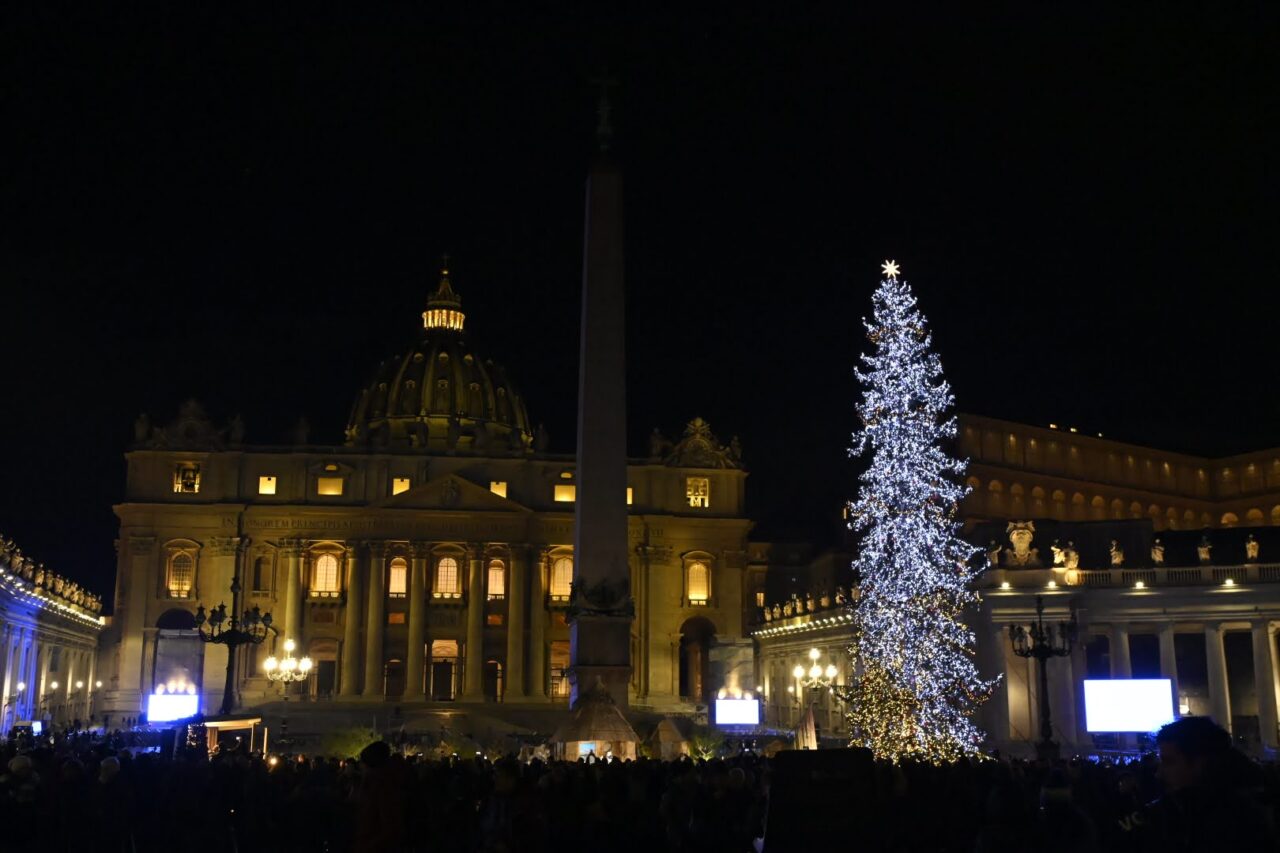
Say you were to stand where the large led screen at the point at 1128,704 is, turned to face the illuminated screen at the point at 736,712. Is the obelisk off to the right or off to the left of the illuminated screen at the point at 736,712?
left

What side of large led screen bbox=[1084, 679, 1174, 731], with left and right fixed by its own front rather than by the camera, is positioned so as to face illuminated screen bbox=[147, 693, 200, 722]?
right

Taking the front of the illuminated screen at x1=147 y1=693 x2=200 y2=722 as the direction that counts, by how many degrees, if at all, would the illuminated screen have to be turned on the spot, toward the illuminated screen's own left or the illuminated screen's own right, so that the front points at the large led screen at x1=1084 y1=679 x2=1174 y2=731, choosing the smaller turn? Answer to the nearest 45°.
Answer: approximately 45° to the illuminated screen's own left

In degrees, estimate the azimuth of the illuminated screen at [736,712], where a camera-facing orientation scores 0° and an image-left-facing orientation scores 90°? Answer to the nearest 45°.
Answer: approximately 0°

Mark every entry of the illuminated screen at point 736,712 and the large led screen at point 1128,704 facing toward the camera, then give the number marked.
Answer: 2

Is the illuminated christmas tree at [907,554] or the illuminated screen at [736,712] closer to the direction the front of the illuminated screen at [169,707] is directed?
the illuminated christmas tree

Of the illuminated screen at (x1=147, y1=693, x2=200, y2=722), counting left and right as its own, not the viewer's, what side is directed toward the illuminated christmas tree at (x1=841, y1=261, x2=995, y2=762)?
left

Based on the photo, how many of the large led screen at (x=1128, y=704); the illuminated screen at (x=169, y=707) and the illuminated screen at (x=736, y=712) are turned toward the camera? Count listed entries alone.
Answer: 3

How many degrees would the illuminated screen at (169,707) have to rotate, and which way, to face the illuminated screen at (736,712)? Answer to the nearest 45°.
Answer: approximately 135° to its left

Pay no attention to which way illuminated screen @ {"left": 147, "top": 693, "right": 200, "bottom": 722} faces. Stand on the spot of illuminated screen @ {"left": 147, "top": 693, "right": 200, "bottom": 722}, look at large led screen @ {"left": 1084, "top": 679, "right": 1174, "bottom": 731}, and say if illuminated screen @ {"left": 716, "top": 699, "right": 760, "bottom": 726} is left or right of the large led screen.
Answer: left
